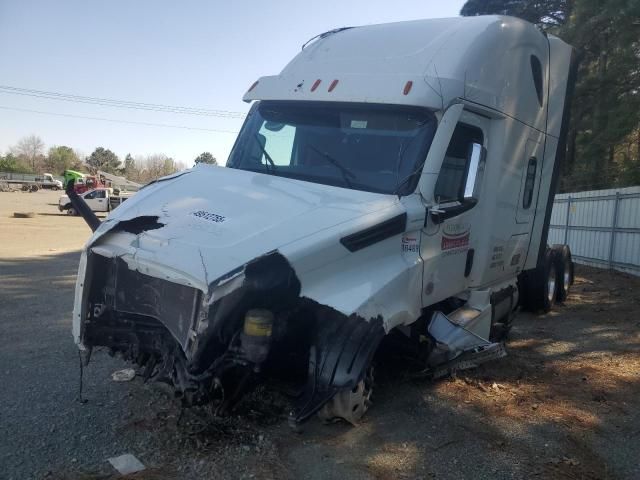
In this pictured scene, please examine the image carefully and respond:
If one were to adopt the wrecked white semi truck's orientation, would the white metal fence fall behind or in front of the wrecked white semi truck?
behind

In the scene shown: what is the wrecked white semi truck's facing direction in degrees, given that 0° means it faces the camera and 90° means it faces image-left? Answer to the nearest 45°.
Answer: approximately 45°

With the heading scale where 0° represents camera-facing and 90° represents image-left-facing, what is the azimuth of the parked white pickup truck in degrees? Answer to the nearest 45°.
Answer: approximately 90°

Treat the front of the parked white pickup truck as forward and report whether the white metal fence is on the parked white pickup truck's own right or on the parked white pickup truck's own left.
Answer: on the parked white pickup truck's own left

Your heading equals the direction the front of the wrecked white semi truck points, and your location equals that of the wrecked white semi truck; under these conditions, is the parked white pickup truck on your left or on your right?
on your right

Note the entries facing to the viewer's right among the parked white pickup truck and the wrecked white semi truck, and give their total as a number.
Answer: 0

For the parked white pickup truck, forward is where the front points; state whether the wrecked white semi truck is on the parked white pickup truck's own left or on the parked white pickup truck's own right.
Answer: on the parked white pickup truck's own left
